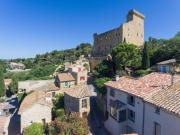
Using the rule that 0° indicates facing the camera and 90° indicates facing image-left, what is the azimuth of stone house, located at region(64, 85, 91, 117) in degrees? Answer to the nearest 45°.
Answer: approximately 315°

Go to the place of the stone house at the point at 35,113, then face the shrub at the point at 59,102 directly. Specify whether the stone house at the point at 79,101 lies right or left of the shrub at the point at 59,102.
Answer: right

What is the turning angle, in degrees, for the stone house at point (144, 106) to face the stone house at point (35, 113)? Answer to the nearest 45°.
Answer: approximately 45° to its right

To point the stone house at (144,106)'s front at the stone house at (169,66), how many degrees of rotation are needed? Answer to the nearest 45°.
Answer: approximately 135° to its right

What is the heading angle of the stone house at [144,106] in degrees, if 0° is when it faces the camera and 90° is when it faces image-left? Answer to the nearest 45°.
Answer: approximately 45°
